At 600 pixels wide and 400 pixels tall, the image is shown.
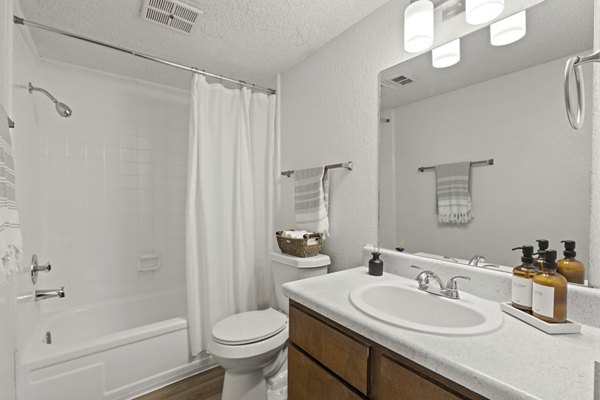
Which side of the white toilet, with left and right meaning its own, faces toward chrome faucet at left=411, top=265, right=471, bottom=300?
left

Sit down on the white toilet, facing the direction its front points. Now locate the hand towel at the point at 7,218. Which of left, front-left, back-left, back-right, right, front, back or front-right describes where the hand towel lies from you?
front

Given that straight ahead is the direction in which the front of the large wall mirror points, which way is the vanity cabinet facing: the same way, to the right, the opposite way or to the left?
the same way

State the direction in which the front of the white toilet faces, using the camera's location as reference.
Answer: facing the viewer and to the left of the viewer

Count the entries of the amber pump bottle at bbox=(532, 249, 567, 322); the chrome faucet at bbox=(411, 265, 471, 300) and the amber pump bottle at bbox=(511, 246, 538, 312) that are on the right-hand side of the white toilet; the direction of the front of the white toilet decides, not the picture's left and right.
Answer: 0

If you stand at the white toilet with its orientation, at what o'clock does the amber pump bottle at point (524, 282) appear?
The amber pump bottle is roughly at 9 o'clock from the white toilet.

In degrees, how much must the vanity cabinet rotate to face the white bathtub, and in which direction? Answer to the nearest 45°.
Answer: approximately 45° to its right

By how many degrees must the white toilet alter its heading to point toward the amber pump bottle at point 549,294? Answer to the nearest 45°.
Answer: approximately 90° to its left

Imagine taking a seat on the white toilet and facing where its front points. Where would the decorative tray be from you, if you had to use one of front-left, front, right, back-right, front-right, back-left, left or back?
left

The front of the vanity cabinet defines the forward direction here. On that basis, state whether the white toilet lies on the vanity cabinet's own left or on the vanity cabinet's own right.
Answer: on the vanity cabinet's own right

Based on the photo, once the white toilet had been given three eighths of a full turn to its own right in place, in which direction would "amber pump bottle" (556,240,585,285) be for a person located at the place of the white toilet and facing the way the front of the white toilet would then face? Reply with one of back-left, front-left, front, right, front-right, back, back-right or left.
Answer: back-right
